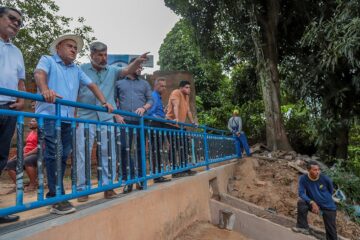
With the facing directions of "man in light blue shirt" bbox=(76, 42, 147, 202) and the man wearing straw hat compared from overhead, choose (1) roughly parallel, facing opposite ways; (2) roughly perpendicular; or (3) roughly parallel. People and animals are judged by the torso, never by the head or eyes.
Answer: roughly parallel

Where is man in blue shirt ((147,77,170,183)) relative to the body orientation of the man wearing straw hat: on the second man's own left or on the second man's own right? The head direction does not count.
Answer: on the second man's own left

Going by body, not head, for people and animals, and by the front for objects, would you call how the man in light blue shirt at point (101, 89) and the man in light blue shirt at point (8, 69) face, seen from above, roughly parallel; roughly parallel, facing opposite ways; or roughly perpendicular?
roughly parallel

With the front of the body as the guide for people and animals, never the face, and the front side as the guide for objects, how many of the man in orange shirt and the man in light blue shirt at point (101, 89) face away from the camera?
0

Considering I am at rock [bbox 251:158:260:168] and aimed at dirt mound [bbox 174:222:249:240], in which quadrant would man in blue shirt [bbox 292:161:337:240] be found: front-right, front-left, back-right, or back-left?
front-left

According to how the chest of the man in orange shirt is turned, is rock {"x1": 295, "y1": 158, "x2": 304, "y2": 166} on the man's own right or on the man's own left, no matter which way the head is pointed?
on the man's own left

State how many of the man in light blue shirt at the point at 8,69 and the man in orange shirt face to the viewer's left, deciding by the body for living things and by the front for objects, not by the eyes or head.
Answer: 0

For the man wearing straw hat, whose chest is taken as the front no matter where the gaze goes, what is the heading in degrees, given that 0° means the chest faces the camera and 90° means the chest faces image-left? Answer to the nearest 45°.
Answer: approximately 315°

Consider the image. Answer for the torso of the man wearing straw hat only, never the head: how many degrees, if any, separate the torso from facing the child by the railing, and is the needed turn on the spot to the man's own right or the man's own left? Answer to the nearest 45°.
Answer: approximately 135° to the man's own left

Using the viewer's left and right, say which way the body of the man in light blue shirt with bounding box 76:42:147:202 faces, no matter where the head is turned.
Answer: facing the viewer and to the right of the viewer
